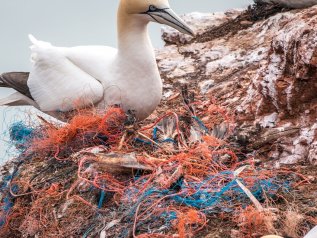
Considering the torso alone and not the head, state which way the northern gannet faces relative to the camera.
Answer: to the viewer's right
